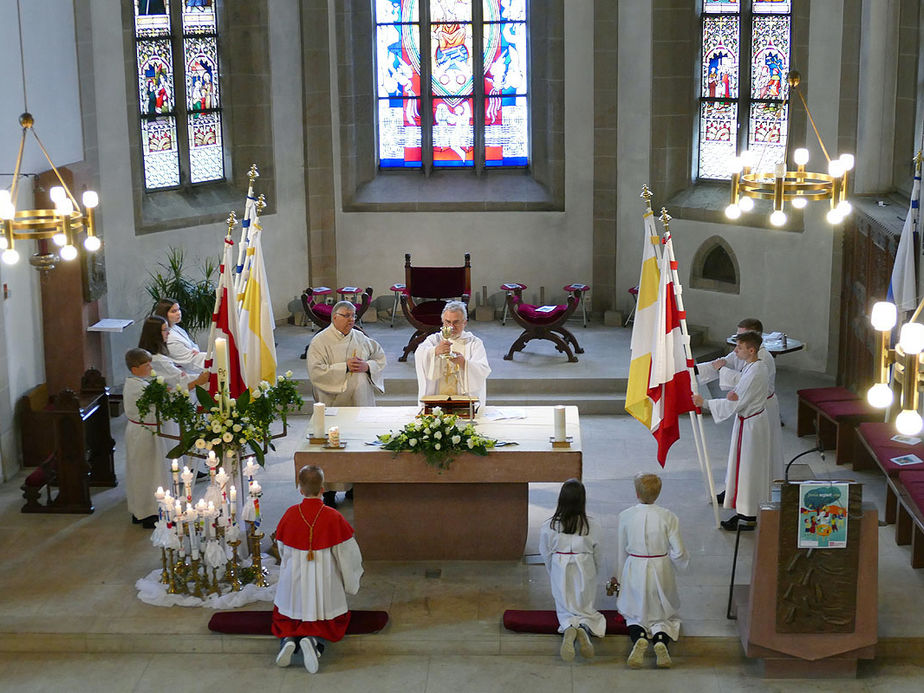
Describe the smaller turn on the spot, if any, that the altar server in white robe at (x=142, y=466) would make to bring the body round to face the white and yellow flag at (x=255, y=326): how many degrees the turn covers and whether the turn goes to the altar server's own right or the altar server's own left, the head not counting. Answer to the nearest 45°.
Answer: approximately 45° to the altar server's own left

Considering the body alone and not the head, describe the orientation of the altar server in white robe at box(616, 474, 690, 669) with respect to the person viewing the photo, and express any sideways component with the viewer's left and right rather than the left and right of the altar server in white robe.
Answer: facing away from the viewer

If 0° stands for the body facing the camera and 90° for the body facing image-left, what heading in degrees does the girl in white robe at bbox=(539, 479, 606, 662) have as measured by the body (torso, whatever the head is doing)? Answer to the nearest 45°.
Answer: approximately 180°

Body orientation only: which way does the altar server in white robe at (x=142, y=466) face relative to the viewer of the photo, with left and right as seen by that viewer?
facing to the right of the viewer

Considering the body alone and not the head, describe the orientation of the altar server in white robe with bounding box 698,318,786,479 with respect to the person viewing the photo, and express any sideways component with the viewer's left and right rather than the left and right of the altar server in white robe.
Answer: facing to the left of the viewer

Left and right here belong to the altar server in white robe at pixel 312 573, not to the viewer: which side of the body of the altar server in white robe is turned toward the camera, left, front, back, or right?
back

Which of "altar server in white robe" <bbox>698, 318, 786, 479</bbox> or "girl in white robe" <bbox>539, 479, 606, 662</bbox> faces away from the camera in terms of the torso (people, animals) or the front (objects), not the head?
the girl in white robe

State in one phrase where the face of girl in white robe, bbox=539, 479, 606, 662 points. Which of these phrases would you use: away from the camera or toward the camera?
away from the camera

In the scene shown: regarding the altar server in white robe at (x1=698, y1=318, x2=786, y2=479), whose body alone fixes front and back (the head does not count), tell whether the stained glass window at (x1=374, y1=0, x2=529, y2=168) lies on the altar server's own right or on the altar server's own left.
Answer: on the altar server's own right

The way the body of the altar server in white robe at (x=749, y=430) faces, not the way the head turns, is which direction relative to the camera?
to the viewer's left

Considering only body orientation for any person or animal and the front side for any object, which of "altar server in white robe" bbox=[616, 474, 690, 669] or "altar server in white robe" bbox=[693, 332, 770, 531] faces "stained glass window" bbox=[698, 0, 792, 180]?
"altar server in white robe" bbox=[616, 474, 690, 669]

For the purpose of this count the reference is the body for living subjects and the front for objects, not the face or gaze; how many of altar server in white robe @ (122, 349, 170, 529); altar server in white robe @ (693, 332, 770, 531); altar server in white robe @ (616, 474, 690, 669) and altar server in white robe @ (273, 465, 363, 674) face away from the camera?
2
